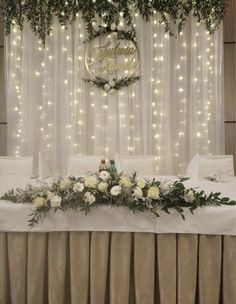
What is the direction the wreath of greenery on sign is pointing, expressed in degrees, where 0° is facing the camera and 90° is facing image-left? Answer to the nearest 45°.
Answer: approximately 0°

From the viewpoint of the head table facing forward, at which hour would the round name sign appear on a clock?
The round name sign is roughly at 6 o'clock from the head table.

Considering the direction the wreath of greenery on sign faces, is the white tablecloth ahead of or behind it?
ahead

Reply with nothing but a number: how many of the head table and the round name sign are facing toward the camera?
2

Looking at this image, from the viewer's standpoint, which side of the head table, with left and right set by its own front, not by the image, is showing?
front

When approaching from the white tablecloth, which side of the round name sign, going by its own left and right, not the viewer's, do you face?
front

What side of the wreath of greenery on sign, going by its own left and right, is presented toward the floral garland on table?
front

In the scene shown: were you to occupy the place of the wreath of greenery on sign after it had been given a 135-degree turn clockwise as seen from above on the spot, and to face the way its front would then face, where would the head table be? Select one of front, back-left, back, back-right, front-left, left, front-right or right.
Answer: back-left
